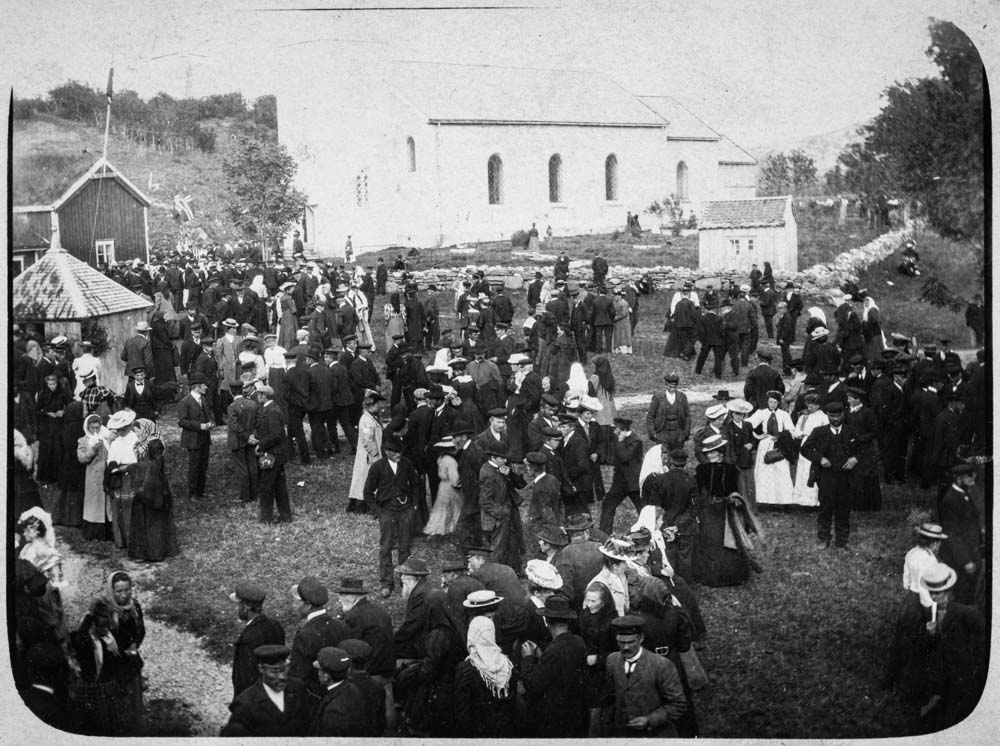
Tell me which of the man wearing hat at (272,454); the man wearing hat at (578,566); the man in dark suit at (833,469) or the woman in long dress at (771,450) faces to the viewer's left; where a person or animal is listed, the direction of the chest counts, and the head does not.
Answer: the man wearing hat at (272,454)

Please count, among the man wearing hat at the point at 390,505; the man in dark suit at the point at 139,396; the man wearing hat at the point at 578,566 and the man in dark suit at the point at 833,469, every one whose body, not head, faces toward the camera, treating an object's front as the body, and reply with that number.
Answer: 3

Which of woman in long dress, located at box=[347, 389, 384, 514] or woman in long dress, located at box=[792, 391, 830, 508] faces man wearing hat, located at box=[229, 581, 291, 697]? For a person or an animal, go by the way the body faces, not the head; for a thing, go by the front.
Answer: woman in long dress, located at box=[792, 391, 830, 508]

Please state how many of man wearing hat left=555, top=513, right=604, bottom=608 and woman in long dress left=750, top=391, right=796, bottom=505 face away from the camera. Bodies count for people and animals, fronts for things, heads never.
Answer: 1

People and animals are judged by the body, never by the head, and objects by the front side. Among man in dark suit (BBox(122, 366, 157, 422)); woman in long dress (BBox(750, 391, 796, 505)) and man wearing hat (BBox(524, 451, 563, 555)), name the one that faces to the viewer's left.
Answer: the man wearing hat

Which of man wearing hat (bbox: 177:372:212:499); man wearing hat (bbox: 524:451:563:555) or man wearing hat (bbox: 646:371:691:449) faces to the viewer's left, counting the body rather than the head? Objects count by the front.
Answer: man wearing hat (bbox: 524:451:563:555)

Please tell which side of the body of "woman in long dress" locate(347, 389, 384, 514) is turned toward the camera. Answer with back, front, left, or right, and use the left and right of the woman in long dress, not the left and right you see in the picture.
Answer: right

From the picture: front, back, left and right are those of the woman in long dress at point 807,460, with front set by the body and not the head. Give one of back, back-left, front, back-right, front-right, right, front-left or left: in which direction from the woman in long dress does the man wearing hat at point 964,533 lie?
left

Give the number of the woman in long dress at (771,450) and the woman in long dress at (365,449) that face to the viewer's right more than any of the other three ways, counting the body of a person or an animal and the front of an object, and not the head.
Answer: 1

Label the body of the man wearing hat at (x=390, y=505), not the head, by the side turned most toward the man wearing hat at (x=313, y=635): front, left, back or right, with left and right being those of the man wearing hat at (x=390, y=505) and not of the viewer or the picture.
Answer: front
